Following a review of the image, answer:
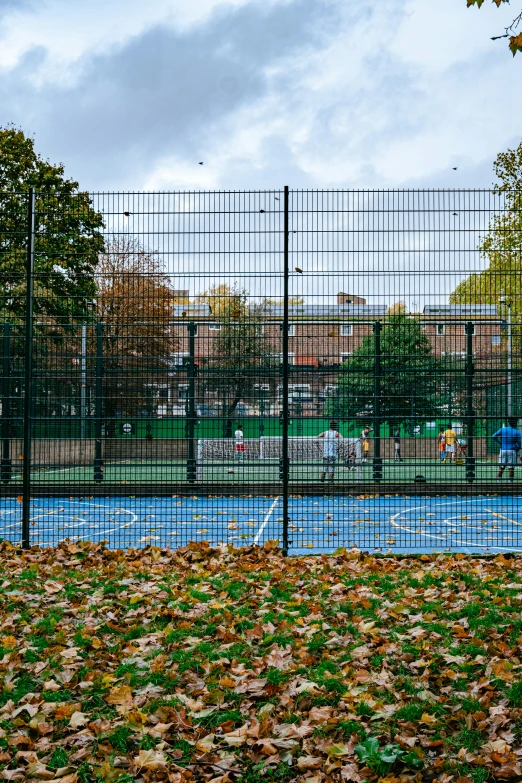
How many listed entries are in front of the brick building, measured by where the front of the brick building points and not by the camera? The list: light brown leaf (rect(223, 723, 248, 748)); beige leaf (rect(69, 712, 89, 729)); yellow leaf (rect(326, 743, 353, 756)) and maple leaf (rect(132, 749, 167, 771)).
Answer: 4

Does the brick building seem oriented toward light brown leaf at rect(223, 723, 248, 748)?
yes

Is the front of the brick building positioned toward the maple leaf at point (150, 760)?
yes

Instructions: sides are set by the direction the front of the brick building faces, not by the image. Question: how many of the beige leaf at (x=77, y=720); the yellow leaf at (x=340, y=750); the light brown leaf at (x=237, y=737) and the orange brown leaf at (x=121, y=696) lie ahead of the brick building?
4

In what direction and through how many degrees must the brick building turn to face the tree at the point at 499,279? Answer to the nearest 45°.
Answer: approximately 90° to its left

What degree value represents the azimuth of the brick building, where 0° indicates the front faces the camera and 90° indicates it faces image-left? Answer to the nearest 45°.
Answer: approximately 0°
